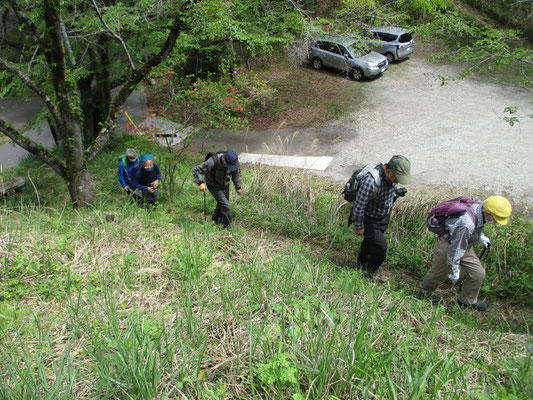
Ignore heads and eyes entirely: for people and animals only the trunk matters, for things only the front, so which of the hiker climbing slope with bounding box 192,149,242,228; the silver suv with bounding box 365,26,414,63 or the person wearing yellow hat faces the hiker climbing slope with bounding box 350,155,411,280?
the hiker climbing slope with bounding box 192,149,242,228

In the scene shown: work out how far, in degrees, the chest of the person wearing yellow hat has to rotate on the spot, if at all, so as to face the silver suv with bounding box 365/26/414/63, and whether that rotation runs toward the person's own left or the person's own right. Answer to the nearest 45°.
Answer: approximately 90° to the person's own left

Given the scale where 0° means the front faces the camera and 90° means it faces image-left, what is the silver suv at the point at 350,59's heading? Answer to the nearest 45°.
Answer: approximately 315°

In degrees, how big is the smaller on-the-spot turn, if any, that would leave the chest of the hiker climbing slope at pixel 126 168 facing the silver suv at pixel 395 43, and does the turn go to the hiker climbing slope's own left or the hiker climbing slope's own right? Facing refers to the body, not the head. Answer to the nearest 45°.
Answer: approximately 90° to the hiker climbing slope's own left

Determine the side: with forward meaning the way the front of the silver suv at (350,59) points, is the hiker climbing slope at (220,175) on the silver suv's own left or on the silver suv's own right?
on the silver suv's own right

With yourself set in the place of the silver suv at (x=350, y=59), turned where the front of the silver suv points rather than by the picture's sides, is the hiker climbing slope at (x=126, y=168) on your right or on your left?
on your right

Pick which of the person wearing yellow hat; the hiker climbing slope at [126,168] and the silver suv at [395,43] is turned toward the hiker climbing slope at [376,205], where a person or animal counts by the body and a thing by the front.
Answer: the hiker climbing slope at [126,168]

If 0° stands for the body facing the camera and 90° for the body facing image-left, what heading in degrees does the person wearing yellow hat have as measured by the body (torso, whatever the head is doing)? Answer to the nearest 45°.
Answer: approximately 270°

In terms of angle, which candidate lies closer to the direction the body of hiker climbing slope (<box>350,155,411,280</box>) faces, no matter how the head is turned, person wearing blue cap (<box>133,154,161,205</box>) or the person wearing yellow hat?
the person wearing yellow hat

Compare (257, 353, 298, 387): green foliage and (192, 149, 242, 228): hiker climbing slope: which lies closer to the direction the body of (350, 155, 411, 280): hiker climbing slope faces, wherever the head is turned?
the green foliage

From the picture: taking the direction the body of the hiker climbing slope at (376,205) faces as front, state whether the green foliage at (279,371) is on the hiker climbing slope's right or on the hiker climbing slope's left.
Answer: on the hiker climbing slope's right
